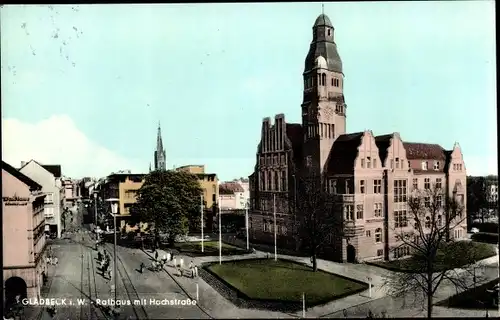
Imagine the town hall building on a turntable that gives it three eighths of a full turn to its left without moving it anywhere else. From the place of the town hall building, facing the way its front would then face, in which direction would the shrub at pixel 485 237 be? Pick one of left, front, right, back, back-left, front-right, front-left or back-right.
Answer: front

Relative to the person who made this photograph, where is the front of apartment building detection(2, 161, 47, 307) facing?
facing to the right of the viewer

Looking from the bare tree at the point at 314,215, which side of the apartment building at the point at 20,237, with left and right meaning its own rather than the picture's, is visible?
front

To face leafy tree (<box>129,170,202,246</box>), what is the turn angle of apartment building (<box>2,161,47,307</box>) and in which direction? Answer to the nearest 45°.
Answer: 0° — it already faces it

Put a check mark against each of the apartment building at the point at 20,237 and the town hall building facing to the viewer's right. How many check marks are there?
1

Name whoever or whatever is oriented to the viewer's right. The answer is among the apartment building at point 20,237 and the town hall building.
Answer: the apartment building
